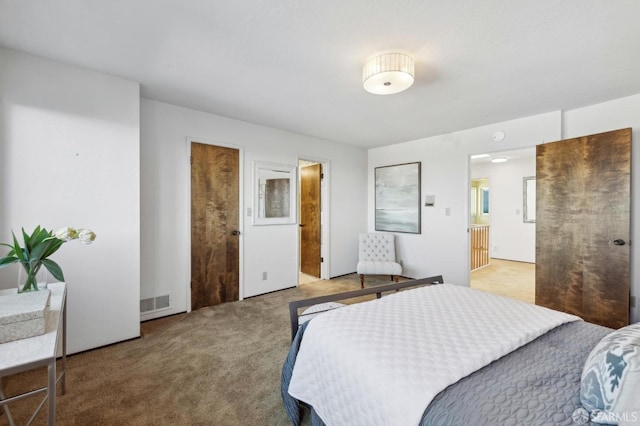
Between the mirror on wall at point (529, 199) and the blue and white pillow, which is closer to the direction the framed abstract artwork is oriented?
the blue and white pillow

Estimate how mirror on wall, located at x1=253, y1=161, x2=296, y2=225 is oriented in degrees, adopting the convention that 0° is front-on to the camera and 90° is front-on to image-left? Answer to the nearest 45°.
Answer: approximately 315°

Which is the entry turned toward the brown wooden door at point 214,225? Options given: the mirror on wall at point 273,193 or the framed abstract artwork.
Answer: the framed abstract artwork

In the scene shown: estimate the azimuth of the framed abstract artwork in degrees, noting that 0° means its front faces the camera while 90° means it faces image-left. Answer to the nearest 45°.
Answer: approximately 45°

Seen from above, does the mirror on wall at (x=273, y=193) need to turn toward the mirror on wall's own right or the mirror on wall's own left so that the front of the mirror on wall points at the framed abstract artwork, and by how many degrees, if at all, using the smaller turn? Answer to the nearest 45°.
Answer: approximately 45° to the mirror on wall's own left

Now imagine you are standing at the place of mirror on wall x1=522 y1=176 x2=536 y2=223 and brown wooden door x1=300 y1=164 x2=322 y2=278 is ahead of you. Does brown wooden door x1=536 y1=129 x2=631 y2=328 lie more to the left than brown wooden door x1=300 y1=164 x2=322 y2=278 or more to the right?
left

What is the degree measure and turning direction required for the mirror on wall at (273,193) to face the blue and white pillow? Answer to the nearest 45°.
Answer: approximately 45° to its right

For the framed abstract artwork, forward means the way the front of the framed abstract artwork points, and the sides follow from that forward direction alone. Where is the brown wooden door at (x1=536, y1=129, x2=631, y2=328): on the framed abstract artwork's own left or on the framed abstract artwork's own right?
on the framed abstract artwork's own left

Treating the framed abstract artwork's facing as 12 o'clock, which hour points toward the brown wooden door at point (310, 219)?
The brown wooden door is roughly at 1 o'clock from the framed abstract artwork.

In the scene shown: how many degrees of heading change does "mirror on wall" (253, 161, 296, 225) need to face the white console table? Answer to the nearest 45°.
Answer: approximately 45° to its right

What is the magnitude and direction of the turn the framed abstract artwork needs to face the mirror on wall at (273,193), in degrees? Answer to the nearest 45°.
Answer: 0° — it already faces it
